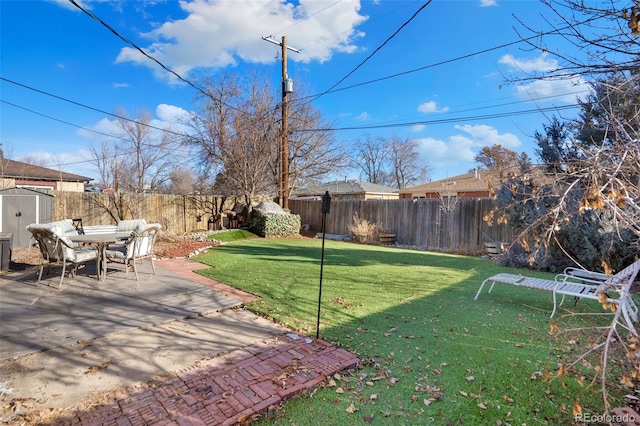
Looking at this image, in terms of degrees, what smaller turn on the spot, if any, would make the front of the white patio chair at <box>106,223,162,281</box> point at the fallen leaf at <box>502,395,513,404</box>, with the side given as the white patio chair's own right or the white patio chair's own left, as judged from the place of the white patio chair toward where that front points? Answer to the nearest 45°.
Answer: approximately 180°

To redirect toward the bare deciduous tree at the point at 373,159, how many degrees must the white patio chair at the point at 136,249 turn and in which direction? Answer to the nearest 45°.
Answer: approximately 90° to its right

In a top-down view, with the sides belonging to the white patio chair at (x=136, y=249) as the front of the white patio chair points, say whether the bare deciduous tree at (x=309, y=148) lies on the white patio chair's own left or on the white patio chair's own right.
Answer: on the white patio chair's own right

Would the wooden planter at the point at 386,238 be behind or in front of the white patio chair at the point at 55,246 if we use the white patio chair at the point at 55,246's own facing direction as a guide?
in front

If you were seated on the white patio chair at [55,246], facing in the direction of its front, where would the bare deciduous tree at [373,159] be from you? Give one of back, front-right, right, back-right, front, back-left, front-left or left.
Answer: front

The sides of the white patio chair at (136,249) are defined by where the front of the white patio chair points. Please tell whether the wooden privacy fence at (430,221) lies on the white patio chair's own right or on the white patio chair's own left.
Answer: on the white patio chair's own right

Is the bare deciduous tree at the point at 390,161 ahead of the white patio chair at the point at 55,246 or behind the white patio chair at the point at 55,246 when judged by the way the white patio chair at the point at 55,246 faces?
ahead

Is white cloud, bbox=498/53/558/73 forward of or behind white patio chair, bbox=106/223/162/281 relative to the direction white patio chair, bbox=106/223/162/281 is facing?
behind

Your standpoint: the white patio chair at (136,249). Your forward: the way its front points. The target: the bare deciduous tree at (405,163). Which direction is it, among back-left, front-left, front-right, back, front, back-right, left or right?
right

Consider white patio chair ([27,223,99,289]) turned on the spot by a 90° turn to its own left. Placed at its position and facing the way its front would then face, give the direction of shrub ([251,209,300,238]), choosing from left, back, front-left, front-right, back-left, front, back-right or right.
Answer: right

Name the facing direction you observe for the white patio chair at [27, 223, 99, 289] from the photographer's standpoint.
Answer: facing away from the viewer and to the right of the viewer

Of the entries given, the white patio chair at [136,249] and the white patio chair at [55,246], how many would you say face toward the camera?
0

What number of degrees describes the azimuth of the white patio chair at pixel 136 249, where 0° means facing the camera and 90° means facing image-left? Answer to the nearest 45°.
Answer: approximately 135°
